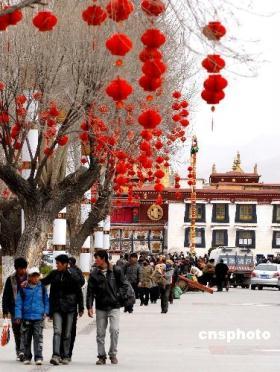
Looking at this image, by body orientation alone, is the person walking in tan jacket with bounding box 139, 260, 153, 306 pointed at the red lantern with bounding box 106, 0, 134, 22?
yes

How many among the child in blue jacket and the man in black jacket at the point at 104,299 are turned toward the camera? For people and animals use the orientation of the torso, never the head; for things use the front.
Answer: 2

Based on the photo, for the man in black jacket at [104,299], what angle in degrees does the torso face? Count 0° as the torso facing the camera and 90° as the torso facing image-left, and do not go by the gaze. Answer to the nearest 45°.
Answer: approximately 0°

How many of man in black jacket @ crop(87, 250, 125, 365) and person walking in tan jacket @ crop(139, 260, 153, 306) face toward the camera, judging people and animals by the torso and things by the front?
2
